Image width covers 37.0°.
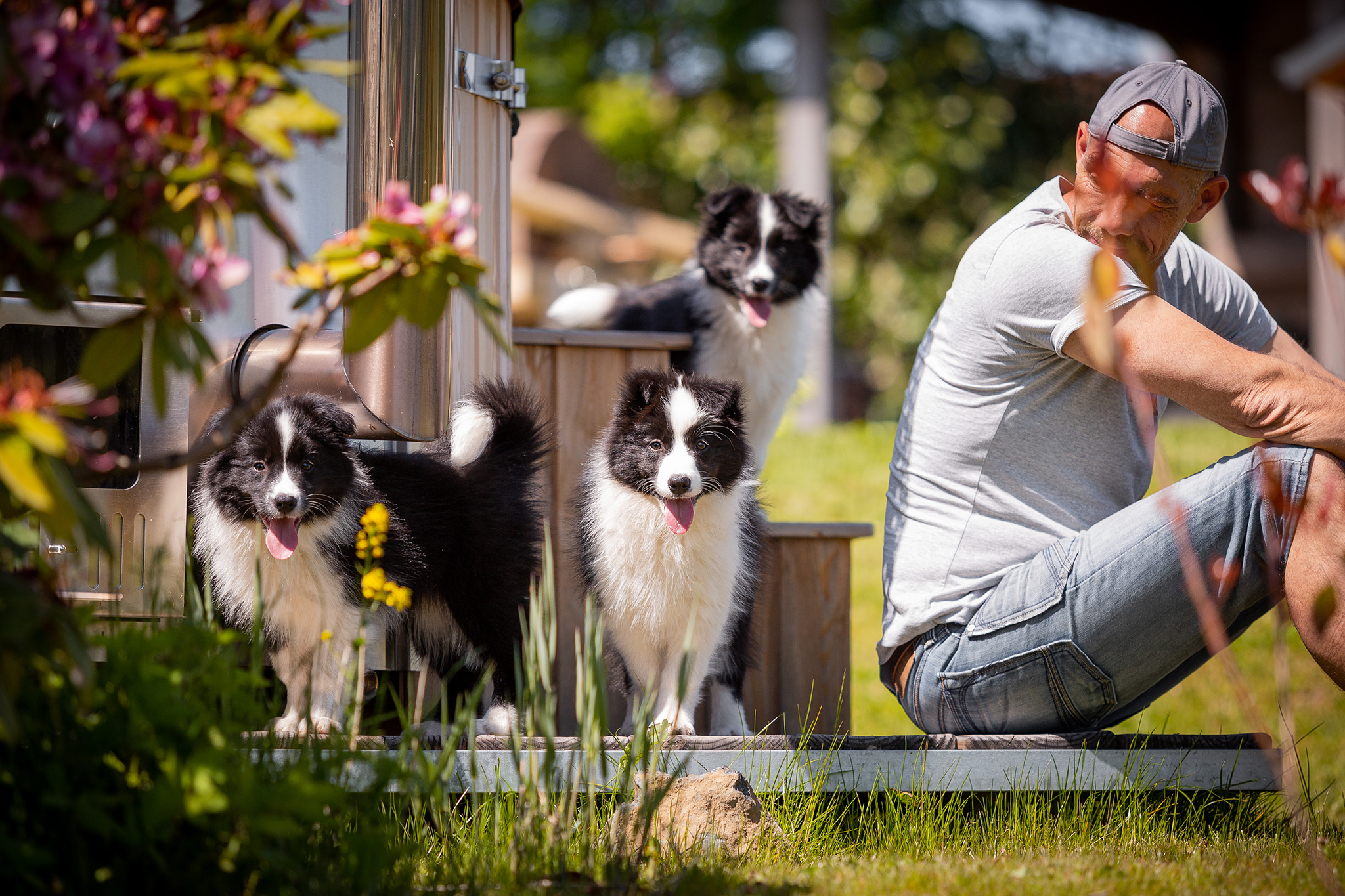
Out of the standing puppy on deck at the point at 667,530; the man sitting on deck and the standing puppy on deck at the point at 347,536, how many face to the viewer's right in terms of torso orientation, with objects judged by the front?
1

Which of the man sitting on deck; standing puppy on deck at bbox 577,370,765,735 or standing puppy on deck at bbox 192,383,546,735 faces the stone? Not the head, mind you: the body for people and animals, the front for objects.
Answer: standing puppy on deck at bbox 577,370,765,735

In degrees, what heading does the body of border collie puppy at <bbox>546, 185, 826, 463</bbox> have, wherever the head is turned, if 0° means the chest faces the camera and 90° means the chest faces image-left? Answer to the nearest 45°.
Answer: approximately 315°

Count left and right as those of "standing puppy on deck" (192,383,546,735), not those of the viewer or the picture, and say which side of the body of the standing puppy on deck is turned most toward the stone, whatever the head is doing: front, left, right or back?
left

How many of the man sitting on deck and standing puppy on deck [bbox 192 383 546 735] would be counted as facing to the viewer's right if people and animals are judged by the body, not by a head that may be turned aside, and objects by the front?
1

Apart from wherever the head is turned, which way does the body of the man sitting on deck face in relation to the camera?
to the viewer's right

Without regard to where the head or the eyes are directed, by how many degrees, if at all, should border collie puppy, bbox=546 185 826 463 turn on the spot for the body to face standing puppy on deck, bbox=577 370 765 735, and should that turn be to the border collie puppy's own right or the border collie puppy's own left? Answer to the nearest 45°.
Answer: approximately 45° to the border collie puppy's own right

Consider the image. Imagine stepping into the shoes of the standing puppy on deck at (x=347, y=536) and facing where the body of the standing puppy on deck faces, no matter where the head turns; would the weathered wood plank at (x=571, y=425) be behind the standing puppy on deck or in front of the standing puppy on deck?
behind

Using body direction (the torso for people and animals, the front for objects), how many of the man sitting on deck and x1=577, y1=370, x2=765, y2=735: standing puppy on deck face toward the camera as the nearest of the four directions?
1
